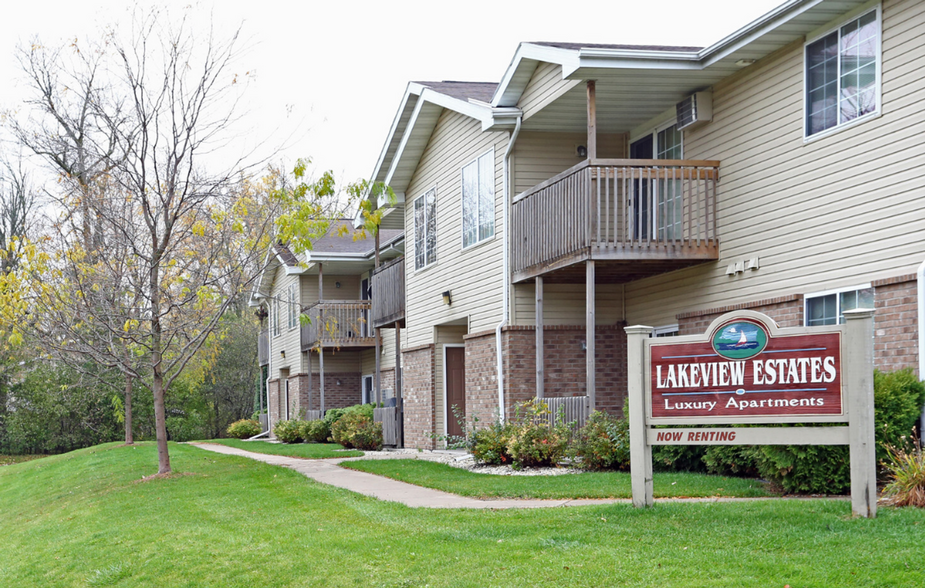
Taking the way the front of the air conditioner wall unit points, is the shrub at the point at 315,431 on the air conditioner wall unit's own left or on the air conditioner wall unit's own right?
on the air conditioner wall unit's own right

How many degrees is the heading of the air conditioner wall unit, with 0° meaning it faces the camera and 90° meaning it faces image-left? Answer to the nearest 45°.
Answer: approximately 45°

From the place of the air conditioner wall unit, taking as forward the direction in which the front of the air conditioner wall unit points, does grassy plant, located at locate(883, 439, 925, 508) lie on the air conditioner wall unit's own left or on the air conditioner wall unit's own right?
on the air conditioner wall unit's own left

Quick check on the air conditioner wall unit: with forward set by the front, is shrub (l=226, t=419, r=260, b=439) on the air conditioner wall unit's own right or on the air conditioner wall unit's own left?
on the air conditioner wall unit's own right

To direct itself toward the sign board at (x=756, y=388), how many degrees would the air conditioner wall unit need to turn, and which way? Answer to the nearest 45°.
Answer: approximately 45° to its left
